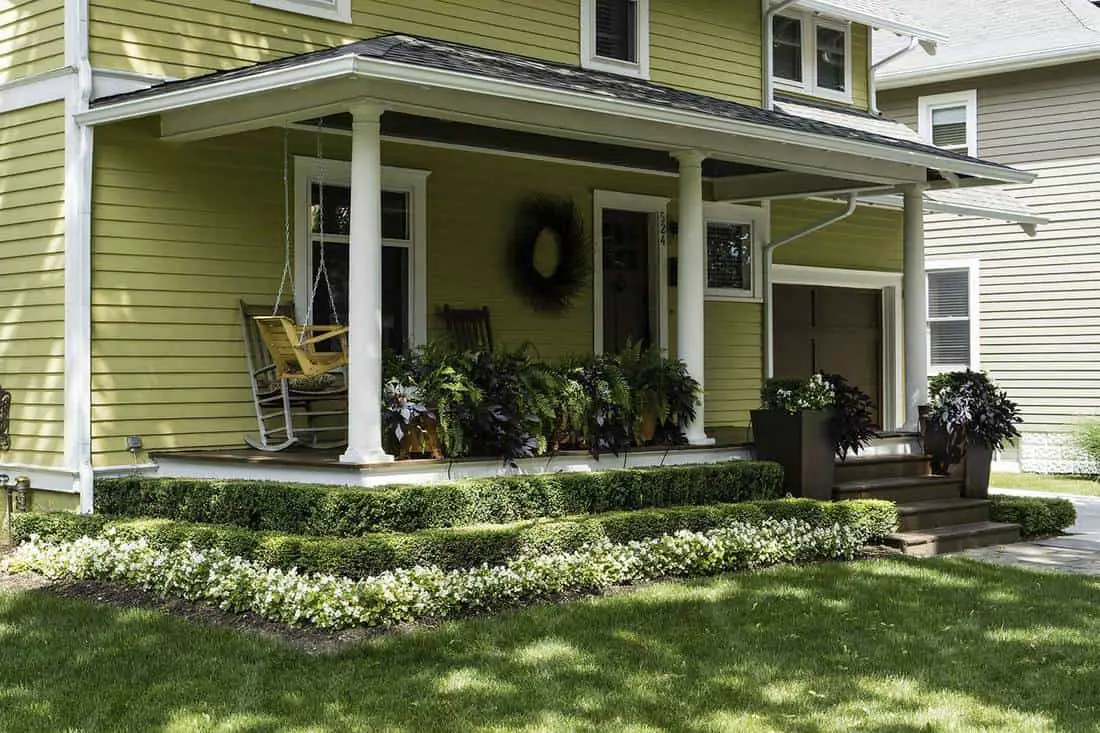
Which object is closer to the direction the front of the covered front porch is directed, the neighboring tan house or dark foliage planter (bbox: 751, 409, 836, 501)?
the dark foliage planter

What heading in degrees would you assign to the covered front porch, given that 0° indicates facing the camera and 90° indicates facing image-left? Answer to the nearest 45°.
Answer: approximately 315°

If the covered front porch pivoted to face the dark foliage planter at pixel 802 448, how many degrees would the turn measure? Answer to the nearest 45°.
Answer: approximately 45° to its left

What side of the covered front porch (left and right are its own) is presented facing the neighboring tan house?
left

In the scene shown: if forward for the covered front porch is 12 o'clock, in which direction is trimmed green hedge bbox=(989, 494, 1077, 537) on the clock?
The trimmed green hedge is roughly at 10 o'clock from the covered front porch.
